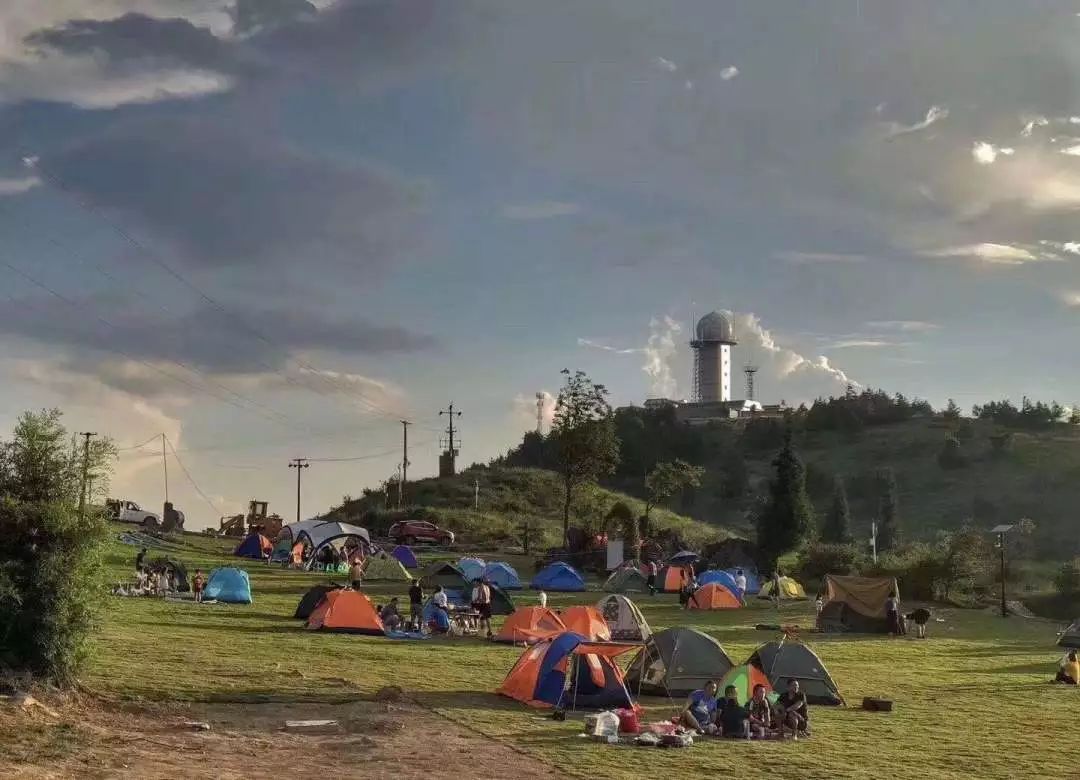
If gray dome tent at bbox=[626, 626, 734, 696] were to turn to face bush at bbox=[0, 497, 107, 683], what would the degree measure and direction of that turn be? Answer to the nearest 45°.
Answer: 0° — it already faces it

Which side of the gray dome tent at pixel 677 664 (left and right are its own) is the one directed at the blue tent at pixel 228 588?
right

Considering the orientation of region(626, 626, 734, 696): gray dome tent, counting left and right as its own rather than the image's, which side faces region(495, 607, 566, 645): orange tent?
right

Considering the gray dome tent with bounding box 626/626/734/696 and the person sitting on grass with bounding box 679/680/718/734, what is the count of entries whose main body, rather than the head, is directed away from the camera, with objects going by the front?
0

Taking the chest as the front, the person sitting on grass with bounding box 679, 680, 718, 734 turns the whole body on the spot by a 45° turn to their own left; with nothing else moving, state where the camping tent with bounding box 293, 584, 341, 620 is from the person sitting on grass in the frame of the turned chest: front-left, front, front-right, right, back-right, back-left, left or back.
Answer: back-left

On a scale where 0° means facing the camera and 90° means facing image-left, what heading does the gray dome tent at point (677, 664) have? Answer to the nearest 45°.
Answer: approximately 45°

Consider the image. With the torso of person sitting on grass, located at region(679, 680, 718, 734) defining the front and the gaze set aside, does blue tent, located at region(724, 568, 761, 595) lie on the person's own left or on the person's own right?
on the person's own left

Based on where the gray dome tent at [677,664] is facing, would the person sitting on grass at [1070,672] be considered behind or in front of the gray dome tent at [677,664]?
behind

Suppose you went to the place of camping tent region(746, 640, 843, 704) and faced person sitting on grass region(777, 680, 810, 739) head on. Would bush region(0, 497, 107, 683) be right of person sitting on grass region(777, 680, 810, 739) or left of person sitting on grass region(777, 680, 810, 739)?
right

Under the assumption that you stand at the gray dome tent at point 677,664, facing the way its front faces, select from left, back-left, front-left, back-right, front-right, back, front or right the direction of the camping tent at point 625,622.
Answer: back-right

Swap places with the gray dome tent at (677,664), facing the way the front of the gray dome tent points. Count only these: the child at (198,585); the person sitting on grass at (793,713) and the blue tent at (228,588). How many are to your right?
2

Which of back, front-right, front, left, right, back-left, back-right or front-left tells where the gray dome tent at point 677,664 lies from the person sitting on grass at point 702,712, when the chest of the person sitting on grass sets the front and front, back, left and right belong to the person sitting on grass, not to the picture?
back-left

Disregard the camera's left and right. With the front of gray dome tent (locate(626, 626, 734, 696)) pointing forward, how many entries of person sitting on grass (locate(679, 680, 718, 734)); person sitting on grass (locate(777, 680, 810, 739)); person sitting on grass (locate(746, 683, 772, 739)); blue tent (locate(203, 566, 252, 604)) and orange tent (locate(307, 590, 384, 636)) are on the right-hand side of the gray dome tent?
2

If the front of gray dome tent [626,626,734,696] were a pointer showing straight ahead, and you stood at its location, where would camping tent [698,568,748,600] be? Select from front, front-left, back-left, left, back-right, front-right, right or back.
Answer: back-right
